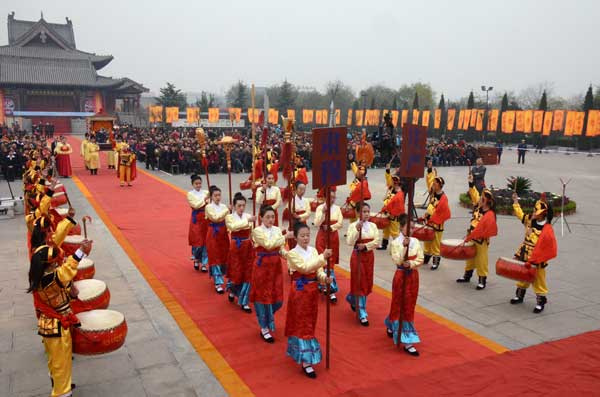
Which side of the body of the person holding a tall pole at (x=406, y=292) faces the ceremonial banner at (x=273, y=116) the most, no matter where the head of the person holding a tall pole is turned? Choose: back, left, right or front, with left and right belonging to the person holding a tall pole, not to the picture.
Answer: back

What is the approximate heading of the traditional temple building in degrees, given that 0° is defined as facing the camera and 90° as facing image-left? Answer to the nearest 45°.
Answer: approximately 0°

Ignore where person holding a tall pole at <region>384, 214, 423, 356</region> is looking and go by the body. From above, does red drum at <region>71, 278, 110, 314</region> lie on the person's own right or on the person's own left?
on the person's own right

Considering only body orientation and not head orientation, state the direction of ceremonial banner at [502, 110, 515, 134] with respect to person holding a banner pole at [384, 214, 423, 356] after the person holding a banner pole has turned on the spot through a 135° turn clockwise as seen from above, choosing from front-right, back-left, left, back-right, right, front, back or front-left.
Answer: front-right

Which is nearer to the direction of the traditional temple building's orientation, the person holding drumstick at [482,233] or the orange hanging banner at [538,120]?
the person holding drumstick

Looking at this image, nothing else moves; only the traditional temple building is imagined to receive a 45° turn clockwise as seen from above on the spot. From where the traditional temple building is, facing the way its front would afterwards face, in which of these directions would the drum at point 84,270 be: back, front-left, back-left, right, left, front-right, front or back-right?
front-left

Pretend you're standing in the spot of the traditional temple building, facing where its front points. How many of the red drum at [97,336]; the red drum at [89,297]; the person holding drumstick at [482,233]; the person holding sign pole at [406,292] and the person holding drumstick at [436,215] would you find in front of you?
5

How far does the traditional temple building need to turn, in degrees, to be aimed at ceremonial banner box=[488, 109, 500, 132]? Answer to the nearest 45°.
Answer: approximately 45° to its left

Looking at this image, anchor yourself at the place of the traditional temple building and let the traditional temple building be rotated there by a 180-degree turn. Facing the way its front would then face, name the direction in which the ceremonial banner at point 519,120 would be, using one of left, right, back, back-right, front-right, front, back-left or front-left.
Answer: back-right

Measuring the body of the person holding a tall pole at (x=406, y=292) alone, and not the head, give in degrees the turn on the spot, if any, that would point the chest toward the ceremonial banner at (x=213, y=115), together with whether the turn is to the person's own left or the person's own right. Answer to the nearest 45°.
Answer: approximately 135° to the person's own right

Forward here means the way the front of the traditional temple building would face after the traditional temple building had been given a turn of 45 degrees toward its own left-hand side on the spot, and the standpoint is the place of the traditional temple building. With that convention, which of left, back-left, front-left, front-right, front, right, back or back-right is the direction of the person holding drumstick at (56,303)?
front-right

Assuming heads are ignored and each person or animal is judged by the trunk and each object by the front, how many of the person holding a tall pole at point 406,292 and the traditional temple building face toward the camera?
2
